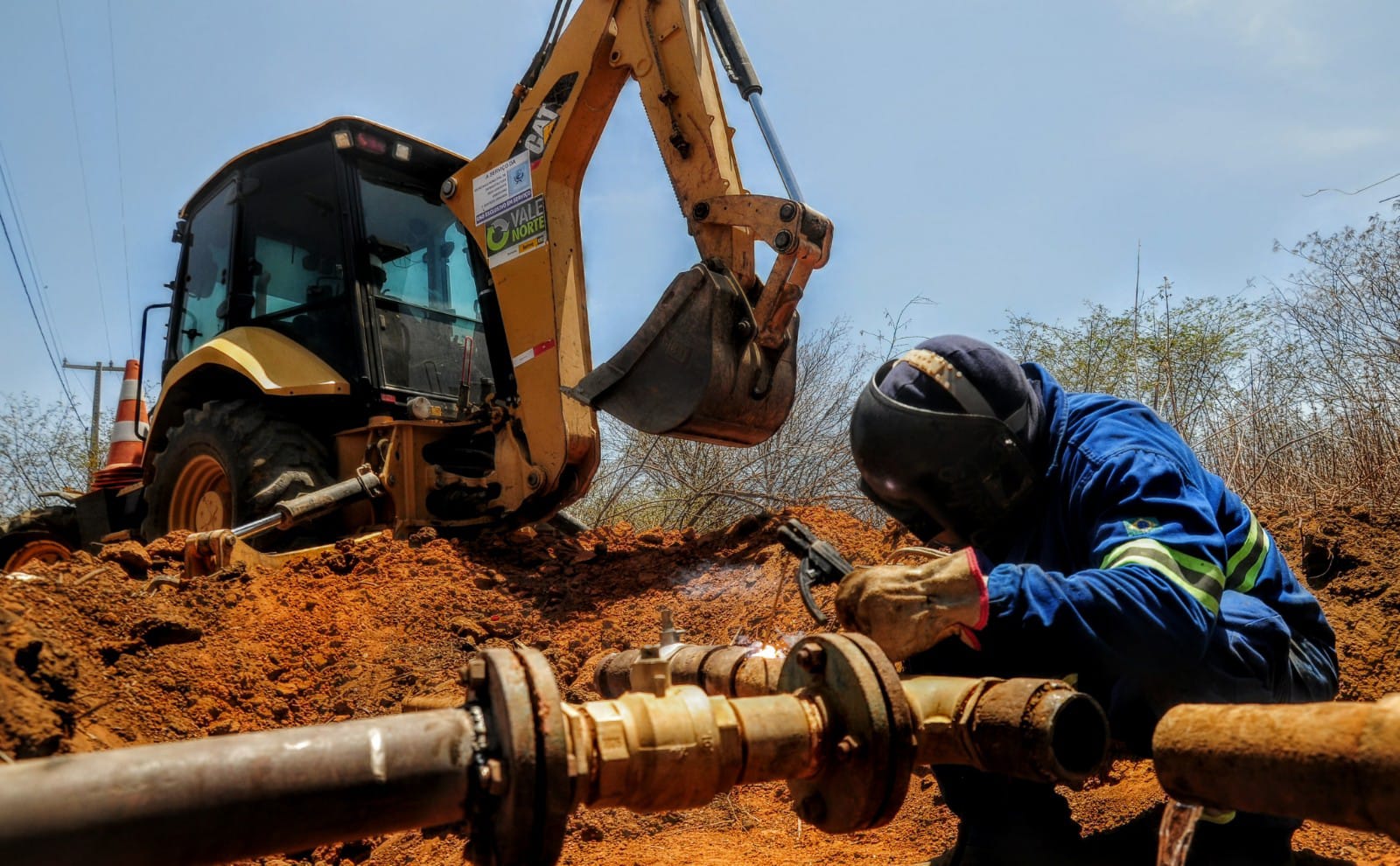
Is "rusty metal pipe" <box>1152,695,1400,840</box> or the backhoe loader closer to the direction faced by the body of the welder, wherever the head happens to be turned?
the backhoe loader

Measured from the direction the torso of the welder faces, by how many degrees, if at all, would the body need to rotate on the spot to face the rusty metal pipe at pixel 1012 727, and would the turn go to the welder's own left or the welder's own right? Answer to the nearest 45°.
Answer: approximately 90° to the welder's own left

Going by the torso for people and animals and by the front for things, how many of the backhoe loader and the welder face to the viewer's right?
0

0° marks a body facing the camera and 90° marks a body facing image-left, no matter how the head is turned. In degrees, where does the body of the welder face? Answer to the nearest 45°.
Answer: approximately 90°

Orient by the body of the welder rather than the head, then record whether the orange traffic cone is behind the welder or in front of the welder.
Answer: in front

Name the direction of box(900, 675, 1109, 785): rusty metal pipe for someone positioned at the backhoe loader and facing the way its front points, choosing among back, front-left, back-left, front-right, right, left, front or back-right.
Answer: back-left

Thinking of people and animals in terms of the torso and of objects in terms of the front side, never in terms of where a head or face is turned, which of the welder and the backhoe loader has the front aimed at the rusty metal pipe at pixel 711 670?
the welder

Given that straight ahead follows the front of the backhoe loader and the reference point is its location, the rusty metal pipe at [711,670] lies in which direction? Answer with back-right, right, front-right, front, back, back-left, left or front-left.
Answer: back-left

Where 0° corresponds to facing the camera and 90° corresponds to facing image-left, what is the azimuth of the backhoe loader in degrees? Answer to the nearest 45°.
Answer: approximately 135°

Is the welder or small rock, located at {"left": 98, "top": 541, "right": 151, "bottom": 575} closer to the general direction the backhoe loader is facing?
the small rock
